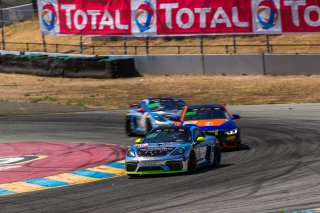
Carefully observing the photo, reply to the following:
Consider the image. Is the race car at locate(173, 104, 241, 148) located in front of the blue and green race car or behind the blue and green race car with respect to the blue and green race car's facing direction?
behind

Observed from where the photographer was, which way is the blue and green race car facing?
facing the viewer and to the left of the viewer

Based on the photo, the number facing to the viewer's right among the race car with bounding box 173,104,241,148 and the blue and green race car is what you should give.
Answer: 0

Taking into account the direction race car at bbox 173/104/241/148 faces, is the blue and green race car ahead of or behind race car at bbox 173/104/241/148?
ahead

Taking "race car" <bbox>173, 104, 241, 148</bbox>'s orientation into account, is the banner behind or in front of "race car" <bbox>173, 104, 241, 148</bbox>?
behind

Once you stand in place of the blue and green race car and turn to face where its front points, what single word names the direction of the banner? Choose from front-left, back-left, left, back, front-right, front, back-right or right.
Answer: back-right

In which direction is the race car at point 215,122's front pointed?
toward the camera
